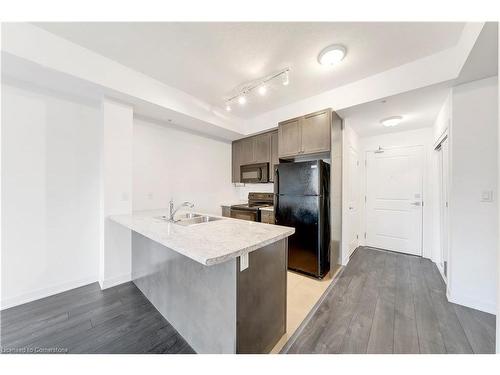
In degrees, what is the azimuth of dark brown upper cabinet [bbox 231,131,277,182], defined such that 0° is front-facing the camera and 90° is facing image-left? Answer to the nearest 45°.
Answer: approximately 45°

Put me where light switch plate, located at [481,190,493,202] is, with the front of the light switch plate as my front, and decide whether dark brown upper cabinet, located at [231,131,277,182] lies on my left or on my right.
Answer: on my right

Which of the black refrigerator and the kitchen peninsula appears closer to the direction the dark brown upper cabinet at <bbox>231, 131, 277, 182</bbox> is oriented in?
the kitchen peninsula

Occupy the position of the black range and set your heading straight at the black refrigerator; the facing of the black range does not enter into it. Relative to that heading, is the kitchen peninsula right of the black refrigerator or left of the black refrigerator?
right

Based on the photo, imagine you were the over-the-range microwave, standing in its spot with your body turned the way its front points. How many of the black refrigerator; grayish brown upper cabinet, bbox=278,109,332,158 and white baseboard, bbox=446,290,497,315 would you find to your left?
3

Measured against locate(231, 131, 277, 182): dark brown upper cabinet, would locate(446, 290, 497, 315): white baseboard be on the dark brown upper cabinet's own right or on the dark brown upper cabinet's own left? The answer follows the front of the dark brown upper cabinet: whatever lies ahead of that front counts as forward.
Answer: on the dark brown upper cabinet's own left

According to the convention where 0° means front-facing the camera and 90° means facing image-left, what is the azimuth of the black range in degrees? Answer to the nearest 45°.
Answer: approximately 45°
